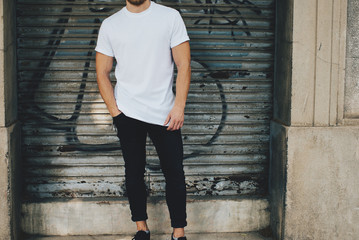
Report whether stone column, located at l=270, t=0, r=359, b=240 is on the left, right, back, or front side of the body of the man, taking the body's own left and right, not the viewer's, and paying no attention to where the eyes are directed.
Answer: left

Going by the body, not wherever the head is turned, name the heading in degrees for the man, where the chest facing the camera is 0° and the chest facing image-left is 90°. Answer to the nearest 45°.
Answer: approximately 0°
